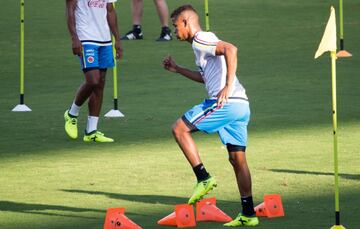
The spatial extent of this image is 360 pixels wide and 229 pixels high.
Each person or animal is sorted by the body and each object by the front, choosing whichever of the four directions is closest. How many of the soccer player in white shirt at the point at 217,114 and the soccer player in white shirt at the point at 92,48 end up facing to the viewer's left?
1

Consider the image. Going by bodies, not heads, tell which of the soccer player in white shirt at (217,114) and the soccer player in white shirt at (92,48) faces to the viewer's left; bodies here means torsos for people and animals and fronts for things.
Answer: the soccer player in white shirt at (217,114)

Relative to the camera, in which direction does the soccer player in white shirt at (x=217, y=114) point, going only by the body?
to the viewer's left

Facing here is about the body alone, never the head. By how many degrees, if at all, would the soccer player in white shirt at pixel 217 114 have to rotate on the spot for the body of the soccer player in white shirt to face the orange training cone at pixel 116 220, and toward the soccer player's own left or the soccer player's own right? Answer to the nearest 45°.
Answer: approximately 45° to the soccer player's own left

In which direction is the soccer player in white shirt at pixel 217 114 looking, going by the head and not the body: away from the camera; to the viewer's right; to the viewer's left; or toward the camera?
to the viewer's left
